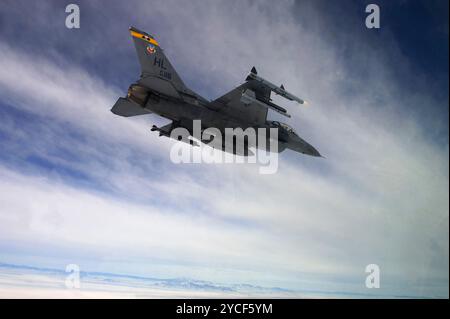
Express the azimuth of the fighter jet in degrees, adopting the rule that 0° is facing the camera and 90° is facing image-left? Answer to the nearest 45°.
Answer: approximately 225°
